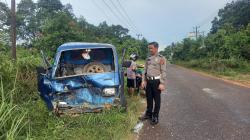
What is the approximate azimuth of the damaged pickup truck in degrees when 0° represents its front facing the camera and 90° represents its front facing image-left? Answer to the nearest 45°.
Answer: approximately 0°

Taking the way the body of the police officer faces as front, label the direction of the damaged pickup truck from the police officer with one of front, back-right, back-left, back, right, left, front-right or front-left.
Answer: front-right

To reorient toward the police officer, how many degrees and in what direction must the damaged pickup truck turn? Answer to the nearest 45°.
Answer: approximately 90° to its left

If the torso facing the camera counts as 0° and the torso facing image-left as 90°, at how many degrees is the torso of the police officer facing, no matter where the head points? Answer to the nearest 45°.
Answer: approximately 45°
